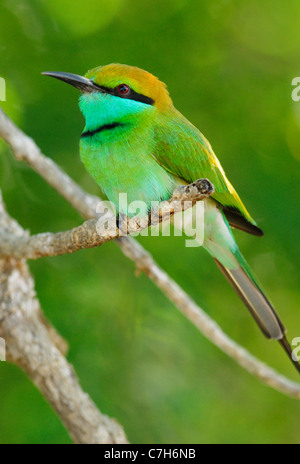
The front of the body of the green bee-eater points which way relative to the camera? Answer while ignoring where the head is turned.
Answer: to the viewer's left
